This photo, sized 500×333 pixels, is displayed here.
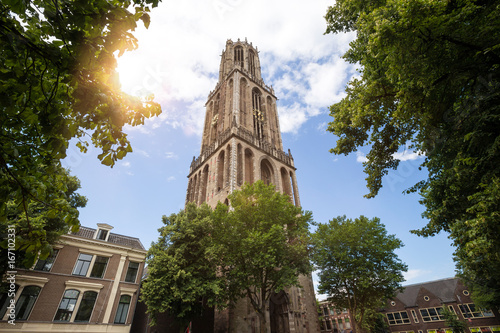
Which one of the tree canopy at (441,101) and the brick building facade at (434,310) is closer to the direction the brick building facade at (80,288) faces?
the tree canopy

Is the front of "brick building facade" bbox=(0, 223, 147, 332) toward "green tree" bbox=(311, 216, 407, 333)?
no

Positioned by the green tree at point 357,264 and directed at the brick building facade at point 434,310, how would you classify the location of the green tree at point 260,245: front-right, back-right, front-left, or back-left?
back-left

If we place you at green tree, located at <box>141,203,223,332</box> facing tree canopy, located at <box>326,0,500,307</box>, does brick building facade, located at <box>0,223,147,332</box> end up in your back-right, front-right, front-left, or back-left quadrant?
front-right

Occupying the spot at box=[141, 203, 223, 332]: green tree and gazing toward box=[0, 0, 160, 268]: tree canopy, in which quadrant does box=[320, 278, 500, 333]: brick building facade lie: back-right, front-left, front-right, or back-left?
back-left

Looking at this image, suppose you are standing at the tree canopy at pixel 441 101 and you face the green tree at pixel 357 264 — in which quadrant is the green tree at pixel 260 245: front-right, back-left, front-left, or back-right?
front-left

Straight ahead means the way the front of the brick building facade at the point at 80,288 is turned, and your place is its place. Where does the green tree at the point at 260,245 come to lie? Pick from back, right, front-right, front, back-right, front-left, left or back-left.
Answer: front-left

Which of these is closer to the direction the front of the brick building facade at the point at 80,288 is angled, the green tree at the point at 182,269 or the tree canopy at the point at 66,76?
the tree canopy

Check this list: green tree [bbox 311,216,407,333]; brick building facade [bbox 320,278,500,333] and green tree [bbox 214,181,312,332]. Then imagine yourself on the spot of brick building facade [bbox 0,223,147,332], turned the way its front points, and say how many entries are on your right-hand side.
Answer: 0

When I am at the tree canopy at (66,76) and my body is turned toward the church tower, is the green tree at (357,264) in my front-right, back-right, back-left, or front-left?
front-right

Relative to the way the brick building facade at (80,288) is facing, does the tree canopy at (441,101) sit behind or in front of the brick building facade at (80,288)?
in front

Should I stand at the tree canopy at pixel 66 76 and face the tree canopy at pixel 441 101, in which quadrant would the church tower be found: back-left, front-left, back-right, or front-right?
front-left

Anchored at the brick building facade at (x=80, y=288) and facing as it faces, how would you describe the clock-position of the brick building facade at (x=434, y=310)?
the brick building facade at (x=434, y=310) is roughly at 9 o'clock from the brick building facade at (x=80, y=288).

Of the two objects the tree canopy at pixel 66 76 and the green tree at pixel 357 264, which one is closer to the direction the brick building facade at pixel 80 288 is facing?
the tree canopy

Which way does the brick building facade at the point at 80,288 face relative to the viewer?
toward the camera

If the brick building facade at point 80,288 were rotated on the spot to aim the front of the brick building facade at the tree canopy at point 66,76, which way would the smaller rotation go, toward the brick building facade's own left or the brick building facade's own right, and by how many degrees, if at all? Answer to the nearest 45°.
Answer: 0° — it already faces it
